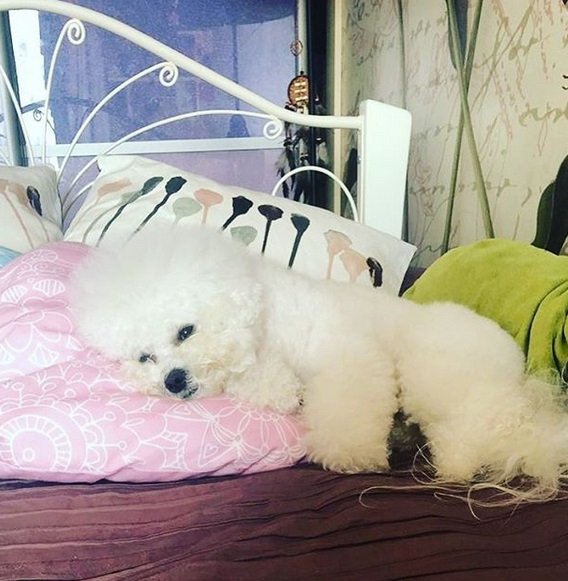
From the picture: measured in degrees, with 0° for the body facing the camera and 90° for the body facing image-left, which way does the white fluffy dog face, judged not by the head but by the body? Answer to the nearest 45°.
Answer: approximately 90°

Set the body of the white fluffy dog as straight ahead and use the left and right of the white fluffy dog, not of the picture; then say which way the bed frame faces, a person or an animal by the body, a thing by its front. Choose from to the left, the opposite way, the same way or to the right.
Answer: to the left

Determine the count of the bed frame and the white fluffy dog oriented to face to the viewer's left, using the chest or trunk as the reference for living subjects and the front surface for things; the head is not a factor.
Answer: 1

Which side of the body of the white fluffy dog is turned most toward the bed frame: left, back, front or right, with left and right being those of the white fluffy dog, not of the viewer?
right

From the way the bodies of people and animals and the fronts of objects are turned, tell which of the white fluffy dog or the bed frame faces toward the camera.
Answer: the bed frame

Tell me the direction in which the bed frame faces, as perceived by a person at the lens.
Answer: facing the viewer

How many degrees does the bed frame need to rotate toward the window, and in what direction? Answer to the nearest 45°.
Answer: approximately 180°

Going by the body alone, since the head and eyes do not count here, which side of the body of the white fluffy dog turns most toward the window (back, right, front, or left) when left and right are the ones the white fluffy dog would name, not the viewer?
right

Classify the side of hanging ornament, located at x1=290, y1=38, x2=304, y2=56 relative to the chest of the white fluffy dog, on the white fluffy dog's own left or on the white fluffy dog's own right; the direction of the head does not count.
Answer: on the white fluffy dog's own right
